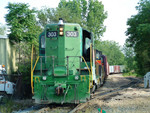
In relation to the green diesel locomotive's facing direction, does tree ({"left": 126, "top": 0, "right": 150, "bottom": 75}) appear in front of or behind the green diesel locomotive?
behind

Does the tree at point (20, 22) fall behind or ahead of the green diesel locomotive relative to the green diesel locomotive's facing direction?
behind

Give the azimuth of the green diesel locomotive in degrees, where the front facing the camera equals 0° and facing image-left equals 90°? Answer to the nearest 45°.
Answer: approximately 0°

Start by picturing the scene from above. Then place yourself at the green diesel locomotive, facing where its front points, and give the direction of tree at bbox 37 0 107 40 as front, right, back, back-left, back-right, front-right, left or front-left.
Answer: back
